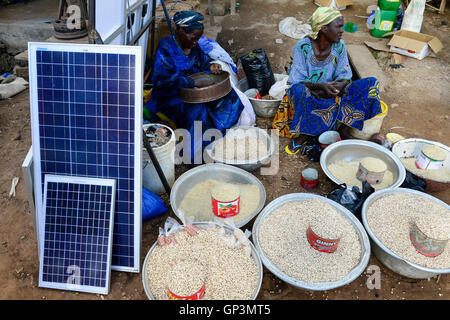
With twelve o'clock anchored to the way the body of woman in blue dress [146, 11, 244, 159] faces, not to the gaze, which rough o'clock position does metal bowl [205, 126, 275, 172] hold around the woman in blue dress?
The metal bowl is roughly at 12 o'clock from the woman in blue dress.

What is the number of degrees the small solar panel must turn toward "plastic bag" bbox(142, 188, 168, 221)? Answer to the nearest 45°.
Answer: approximately 135° to its left

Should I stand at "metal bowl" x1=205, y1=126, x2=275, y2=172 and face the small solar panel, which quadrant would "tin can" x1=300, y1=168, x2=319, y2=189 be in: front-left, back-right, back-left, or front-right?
back-left

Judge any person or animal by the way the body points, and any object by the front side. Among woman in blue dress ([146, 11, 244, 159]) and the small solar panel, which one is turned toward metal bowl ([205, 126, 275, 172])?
the woman in blue dress

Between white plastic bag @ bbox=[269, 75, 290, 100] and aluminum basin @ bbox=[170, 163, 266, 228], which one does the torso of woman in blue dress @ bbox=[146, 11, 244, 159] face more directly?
the aluminum basin

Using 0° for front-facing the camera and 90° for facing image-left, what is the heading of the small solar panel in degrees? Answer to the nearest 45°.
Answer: approximately 0°

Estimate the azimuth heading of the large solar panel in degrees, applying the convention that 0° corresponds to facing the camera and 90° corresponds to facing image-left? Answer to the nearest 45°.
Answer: approximately 0°

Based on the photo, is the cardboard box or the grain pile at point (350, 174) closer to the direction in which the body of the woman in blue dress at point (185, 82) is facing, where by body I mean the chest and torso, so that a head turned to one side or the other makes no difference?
the grain pile
